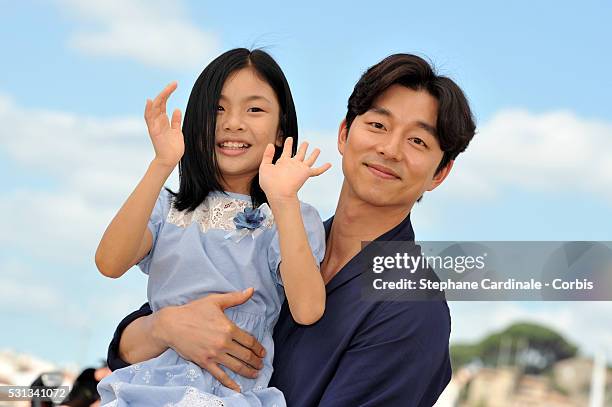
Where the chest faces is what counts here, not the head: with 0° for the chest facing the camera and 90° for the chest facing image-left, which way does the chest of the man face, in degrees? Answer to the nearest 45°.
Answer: approximately 45°

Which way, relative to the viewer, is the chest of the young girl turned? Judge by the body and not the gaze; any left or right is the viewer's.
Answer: facing the viewer
